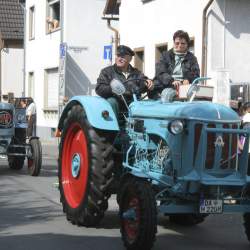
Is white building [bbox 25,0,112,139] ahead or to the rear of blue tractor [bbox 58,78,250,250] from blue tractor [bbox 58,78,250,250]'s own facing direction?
to the rear

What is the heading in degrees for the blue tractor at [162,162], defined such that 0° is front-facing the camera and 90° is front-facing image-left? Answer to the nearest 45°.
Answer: approximately 315°

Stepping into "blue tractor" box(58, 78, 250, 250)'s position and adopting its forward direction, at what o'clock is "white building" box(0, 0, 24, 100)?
The white building is roughly at 7 o'clock from the blue tractor.

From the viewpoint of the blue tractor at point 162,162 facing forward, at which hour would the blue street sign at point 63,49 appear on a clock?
The blue street sign is roughly at 7 o'clock from the blue tractor.

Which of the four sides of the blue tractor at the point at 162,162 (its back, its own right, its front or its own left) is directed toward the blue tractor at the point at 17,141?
back
